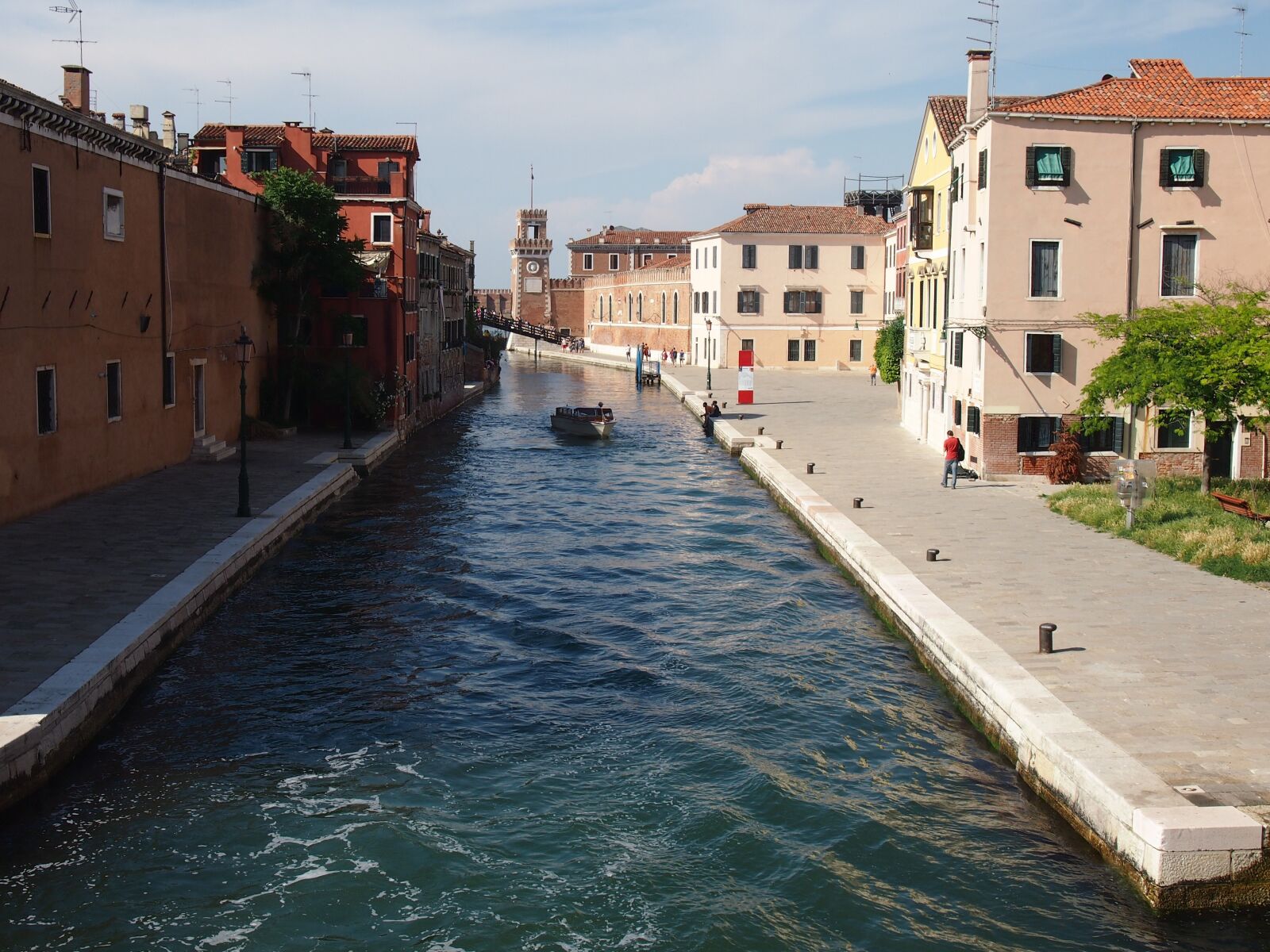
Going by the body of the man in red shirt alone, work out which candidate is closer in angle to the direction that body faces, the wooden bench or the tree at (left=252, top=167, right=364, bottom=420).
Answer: the tree

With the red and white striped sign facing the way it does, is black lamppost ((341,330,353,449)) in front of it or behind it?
in front

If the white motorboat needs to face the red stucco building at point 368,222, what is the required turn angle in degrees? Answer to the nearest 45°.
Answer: approximately 135° to its right

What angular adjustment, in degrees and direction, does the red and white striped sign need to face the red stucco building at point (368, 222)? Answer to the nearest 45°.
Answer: approximately 45° to its right

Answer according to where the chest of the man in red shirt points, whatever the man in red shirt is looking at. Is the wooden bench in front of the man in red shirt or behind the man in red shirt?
behind

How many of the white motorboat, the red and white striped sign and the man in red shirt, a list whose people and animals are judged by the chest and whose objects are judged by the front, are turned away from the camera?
1

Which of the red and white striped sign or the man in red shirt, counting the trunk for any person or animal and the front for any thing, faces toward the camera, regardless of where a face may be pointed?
the red and white striped sign

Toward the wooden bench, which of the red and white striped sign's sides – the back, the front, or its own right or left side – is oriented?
front

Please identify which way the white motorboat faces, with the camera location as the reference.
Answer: facing the viewer and to the right of the viewer

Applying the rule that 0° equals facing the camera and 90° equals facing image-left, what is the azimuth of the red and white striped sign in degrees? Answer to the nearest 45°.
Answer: approximately 0°
